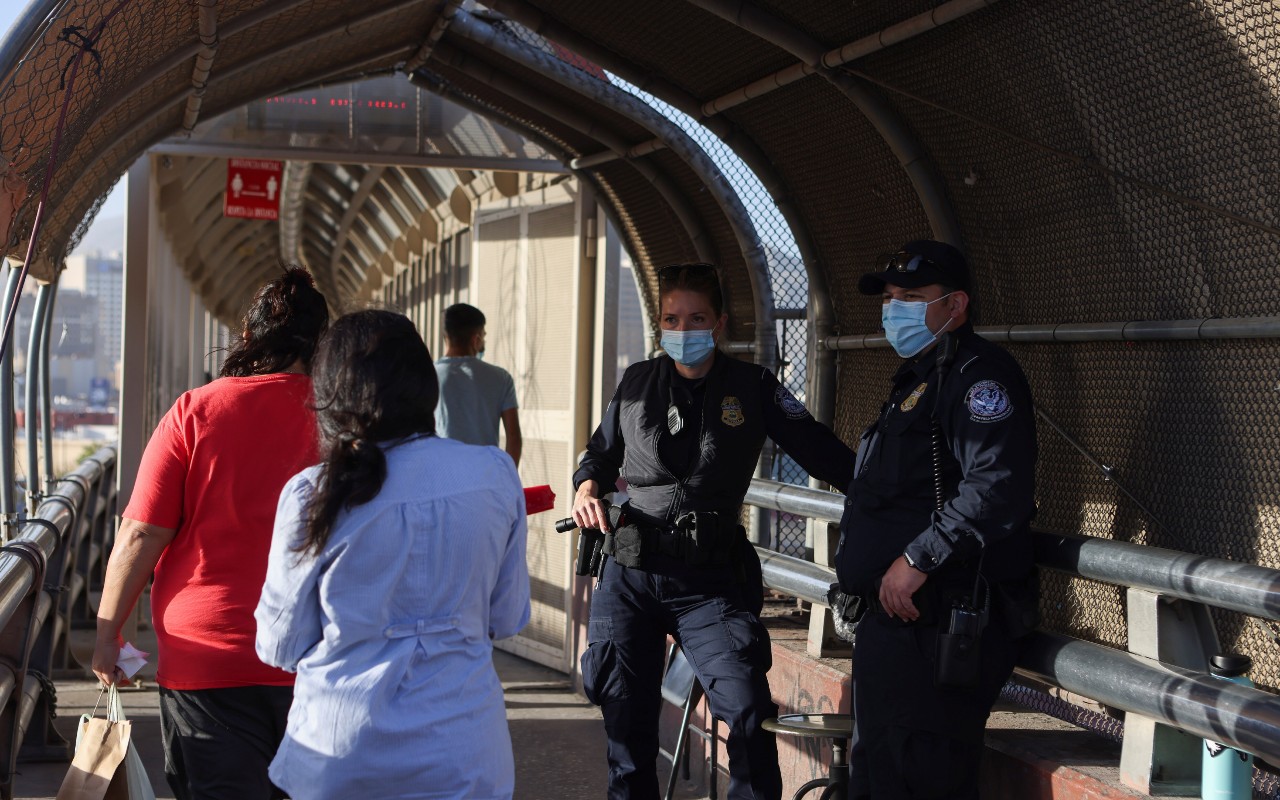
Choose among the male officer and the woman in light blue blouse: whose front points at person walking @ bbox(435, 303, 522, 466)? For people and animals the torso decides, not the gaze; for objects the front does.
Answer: the woman in light blue blouse

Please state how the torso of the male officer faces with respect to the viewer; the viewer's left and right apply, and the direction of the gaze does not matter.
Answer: facing the viewer and to the left of the viewer

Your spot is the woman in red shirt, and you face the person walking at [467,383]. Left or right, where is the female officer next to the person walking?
right

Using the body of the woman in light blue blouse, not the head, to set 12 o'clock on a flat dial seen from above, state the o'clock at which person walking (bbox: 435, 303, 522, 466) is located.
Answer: The person walking is roughly at 12 o'clock from the woman in light blue blouse.

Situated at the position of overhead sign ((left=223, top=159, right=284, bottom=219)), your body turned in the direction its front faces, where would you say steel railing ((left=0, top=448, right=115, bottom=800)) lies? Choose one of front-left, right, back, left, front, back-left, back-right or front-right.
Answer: front

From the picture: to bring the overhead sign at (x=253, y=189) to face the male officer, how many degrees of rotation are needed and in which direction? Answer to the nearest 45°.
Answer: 0° — it already faces them

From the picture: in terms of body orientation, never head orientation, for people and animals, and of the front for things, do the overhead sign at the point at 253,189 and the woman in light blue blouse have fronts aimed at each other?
yes

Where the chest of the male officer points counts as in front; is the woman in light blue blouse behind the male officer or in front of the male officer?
in front

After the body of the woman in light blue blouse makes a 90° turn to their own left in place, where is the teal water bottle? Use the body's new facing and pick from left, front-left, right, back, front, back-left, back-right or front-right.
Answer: back

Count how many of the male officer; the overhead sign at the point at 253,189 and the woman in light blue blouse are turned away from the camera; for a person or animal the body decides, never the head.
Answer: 1

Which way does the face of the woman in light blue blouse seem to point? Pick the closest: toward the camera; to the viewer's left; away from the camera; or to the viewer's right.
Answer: away from the camera

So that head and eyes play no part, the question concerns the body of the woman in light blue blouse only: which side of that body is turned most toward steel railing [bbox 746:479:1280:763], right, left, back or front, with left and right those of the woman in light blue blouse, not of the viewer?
right

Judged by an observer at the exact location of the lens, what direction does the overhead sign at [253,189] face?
facing the viewer

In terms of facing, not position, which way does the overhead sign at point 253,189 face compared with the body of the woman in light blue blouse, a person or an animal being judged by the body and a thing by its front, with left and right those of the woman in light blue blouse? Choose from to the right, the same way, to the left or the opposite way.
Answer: the opposite way

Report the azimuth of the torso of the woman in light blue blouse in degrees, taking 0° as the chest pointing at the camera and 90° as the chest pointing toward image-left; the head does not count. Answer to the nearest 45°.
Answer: approximately 180°

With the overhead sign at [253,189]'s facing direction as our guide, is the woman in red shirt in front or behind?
in front
